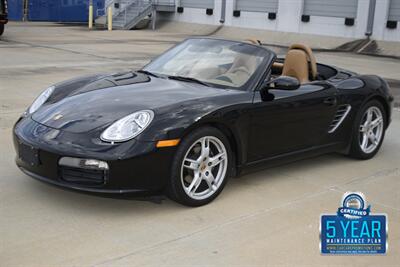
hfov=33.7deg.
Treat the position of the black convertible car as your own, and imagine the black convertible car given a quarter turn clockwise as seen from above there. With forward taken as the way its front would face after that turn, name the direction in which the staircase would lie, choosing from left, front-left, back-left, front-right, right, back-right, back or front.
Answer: front-right

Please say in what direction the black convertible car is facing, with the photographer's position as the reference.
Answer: facing the viewer and to the left of the viewer
